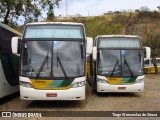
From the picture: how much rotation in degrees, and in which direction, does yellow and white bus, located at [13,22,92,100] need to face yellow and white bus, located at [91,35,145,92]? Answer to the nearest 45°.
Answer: approximately 135° to its left

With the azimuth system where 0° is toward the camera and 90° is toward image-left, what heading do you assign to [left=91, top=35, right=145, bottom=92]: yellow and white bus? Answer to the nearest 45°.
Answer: approximately 0°

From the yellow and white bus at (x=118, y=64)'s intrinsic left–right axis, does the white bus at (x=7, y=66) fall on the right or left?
on its right

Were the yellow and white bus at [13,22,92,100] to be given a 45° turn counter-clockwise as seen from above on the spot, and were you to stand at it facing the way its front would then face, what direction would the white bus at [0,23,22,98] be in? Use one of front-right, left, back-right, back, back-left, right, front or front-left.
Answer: back

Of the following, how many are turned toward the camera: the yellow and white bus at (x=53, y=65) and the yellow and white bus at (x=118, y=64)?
2
